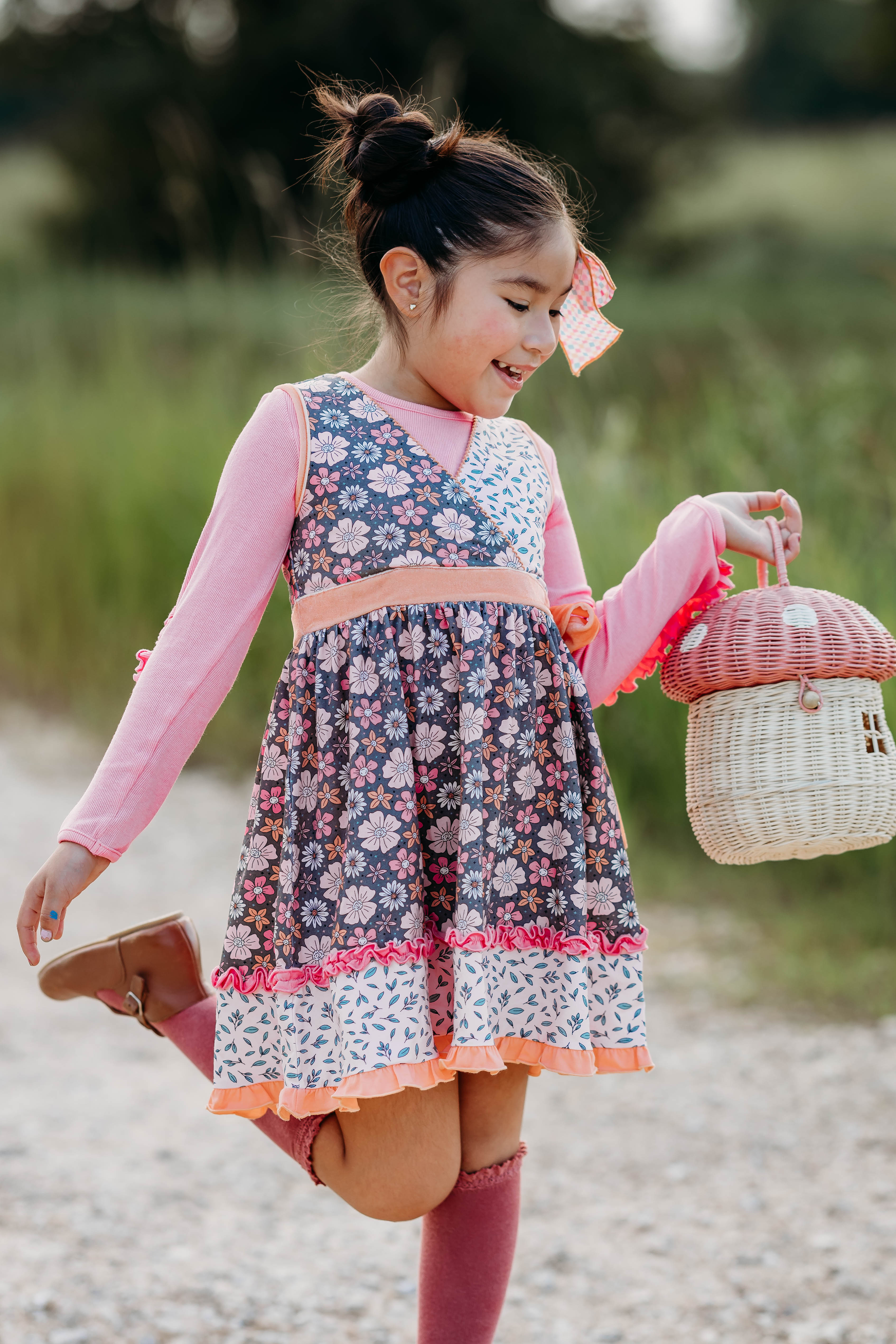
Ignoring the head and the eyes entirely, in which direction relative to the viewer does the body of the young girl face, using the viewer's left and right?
facing the viewer and to the right of the viewer
